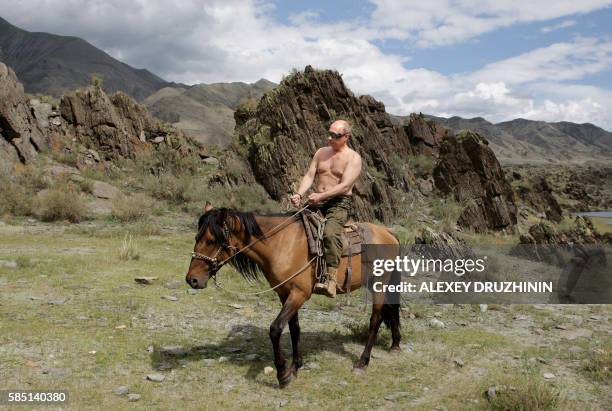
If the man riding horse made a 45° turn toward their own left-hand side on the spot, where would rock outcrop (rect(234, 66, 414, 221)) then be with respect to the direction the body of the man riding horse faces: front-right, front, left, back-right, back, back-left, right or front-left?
back

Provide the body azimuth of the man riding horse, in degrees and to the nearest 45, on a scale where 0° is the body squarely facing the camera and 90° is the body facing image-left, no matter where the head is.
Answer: approximately 45°

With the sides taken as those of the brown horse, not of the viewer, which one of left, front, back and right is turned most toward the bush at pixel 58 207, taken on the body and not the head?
right

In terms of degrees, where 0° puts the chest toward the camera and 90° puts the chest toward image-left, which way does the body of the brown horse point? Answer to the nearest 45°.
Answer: approximately 45°

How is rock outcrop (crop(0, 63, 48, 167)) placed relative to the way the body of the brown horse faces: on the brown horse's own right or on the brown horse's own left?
on the brown horse's own right

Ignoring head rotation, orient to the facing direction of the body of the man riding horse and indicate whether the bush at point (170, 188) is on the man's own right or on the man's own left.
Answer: on the man's own right

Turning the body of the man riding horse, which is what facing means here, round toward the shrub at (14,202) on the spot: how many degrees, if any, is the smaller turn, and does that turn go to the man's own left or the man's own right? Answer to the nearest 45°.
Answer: approximately 90° to the man's own right

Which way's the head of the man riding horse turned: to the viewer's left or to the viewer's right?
to the viewer's left

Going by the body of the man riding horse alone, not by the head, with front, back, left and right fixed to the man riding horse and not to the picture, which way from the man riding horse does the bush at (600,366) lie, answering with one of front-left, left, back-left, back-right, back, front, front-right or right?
back-left

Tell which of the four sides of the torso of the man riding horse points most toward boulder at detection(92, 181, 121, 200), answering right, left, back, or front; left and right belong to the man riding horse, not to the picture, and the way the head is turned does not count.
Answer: right

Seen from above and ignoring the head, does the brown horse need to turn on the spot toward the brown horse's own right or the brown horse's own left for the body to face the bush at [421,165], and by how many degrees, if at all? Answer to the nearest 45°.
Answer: approximately 135° to the brown horse's own right
